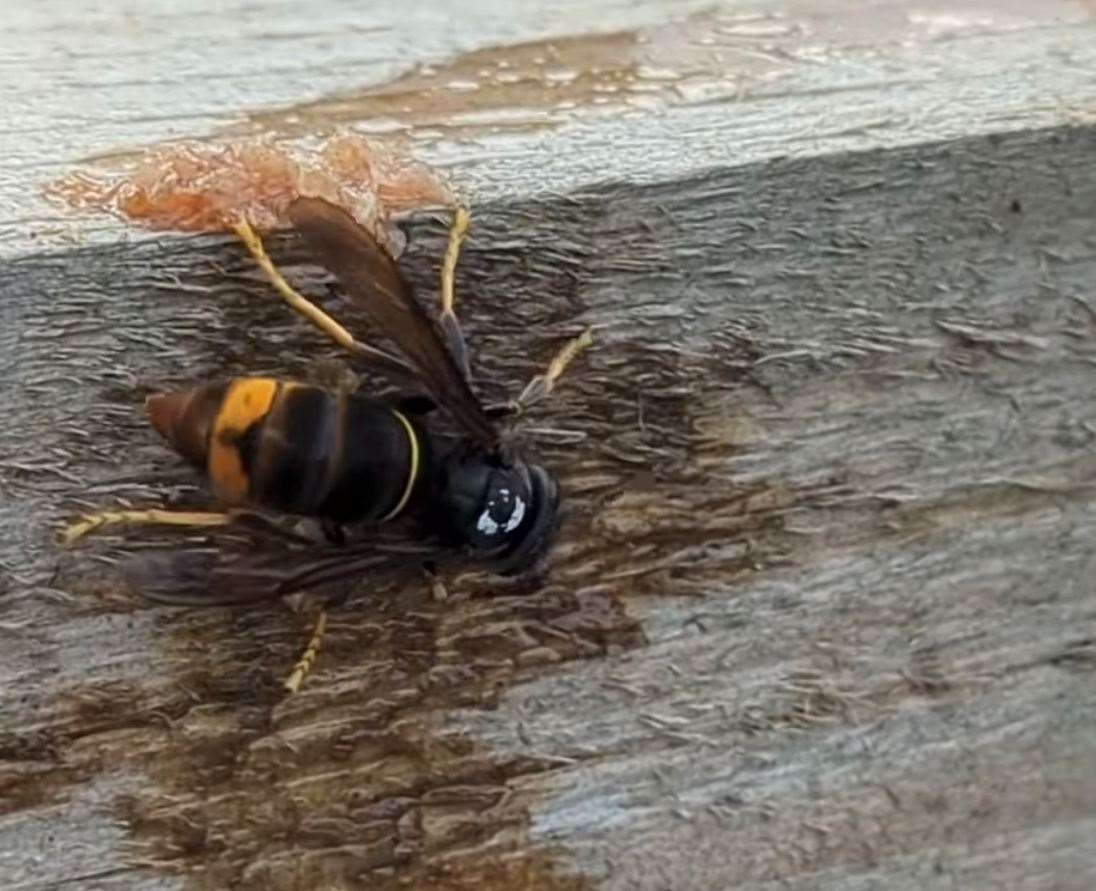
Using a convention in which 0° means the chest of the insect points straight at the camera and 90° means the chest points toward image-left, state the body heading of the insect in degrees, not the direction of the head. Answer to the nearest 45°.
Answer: approximately 270°
